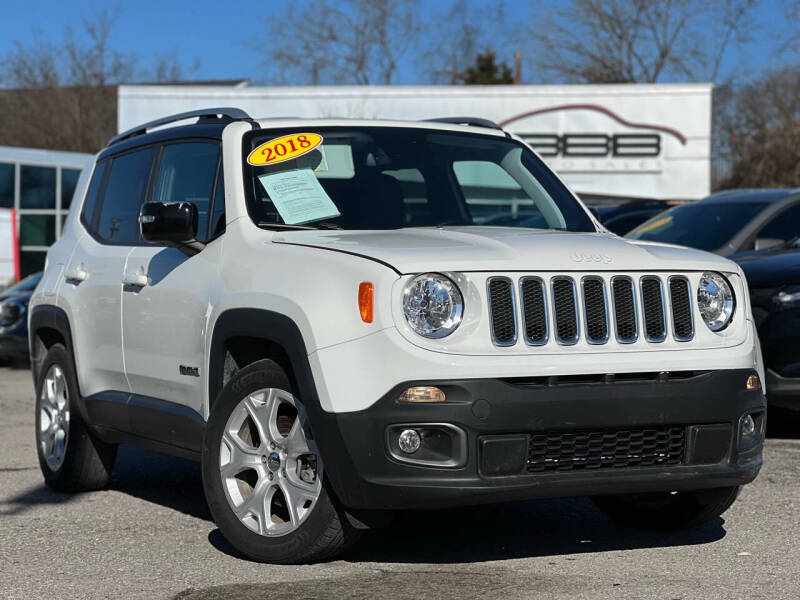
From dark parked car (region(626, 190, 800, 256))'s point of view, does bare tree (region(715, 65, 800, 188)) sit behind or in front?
behind

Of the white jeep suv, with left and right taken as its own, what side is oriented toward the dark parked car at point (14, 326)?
back

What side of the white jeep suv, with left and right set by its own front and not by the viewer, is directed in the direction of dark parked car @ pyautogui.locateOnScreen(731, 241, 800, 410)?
left

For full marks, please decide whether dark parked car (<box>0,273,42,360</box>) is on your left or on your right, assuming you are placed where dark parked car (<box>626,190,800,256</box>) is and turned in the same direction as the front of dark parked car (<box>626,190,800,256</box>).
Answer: on your right

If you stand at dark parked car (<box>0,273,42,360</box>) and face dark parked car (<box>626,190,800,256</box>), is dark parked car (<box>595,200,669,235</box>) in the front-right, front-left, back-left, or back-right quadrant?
front-left

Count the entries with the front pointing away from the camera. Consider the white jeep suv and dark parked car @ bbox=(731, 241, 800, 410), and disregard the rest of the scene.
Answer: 0

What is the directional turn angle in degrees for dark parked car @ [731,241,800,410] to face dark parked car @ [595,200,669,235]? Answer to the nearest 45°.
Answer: approximately 135° to its right

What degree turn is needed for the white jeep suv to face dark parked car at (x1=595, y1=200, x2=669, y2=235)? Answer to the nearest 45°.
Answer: approximately 135° to its left

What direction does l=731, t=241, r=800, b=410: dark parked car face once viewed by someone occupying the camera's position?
facing the viewer and to the left of the viewer

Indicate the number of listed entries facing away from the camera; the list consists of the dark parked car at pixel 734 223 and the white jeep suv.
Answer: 0

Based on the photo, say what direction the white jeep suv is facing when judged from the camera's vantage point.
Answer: facing the viewer and to the right of the viewer

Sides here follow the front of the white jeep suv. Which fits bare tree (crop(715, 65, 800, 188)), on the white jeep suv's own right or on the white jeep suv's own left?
on the white jeep suv's own left

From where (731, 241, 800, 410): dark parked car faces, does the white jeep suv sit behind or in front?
in front

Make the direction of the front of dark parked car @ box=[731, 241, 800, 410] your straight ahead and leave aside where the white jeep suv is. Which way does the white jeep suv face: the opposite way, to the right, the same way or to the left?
to the left
